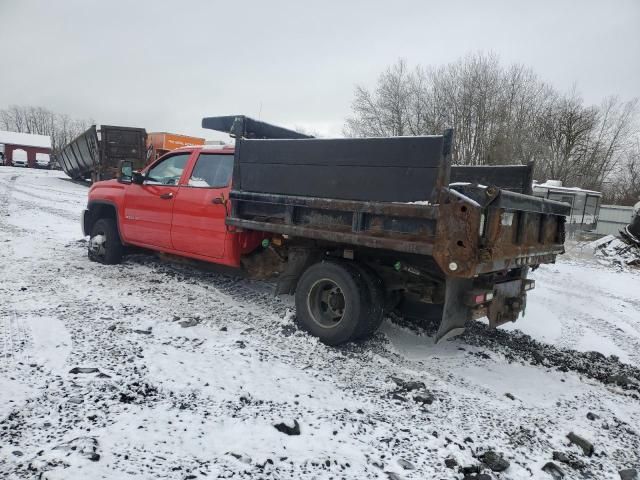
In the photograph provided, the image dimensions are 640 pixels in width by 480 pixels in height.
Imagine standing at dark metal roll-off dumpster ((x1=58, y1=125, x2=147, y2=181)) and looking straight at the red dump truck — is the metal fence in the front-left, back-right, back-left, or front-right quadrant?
front-left

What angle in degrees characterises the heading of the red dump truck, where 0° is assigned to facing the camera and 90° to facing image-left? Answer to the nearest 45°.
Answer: approximately 135°

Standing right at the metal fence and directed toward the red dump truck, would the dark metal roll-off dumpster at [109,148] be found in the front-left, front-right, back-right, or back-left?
front-right

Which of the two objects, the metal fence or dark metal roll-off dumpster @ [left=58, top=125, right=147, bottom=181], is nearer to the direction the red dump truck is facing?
the dark metal roll-off dumpster

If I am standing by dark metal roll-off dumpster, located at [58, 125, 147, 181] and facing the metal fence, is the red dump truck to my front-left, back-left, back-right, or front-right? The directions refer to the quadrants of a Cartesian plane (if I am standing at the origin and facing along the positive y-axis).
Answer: front-right

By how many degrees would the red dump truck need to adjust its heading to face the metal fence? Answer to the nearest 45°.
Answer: approximately 90° to its right

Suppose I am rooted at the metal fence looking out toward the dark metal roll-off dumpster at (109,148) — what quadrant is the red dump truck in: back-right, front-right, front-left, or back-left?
front-left

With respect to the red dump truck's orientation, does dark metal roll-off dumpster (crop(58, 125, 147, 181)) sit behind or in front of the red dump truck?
in front
